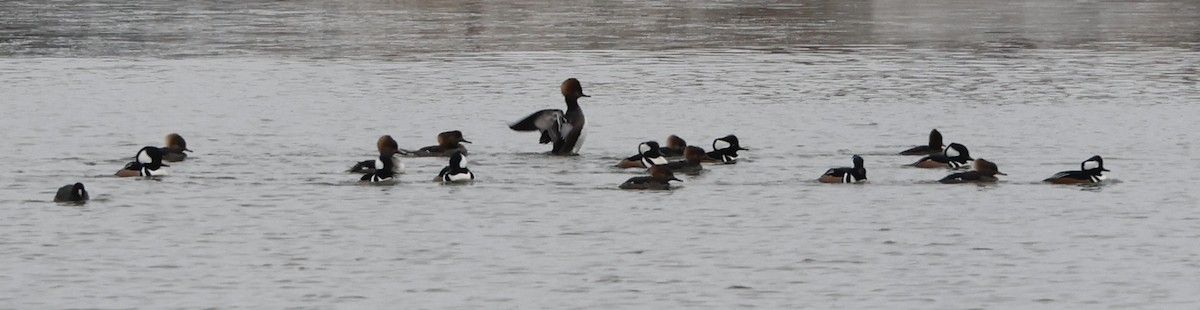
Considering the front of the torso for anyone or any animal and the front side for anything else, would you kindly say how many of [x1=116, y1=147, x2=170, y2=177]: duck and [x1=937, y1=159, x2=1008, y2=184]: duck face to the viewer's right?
2

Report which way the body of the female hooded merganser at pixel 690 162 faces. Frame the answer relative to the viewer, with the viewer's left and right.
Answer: facing to the right of the viewer

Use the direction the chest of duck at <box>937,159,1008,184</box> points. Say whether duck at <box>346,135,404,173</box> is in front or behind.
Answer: behind

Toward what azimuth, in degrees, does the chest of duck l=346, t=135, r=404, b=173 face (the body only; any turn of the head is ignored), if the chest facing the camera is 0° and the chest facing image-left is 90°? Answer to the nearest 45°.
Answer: approximately 270°
